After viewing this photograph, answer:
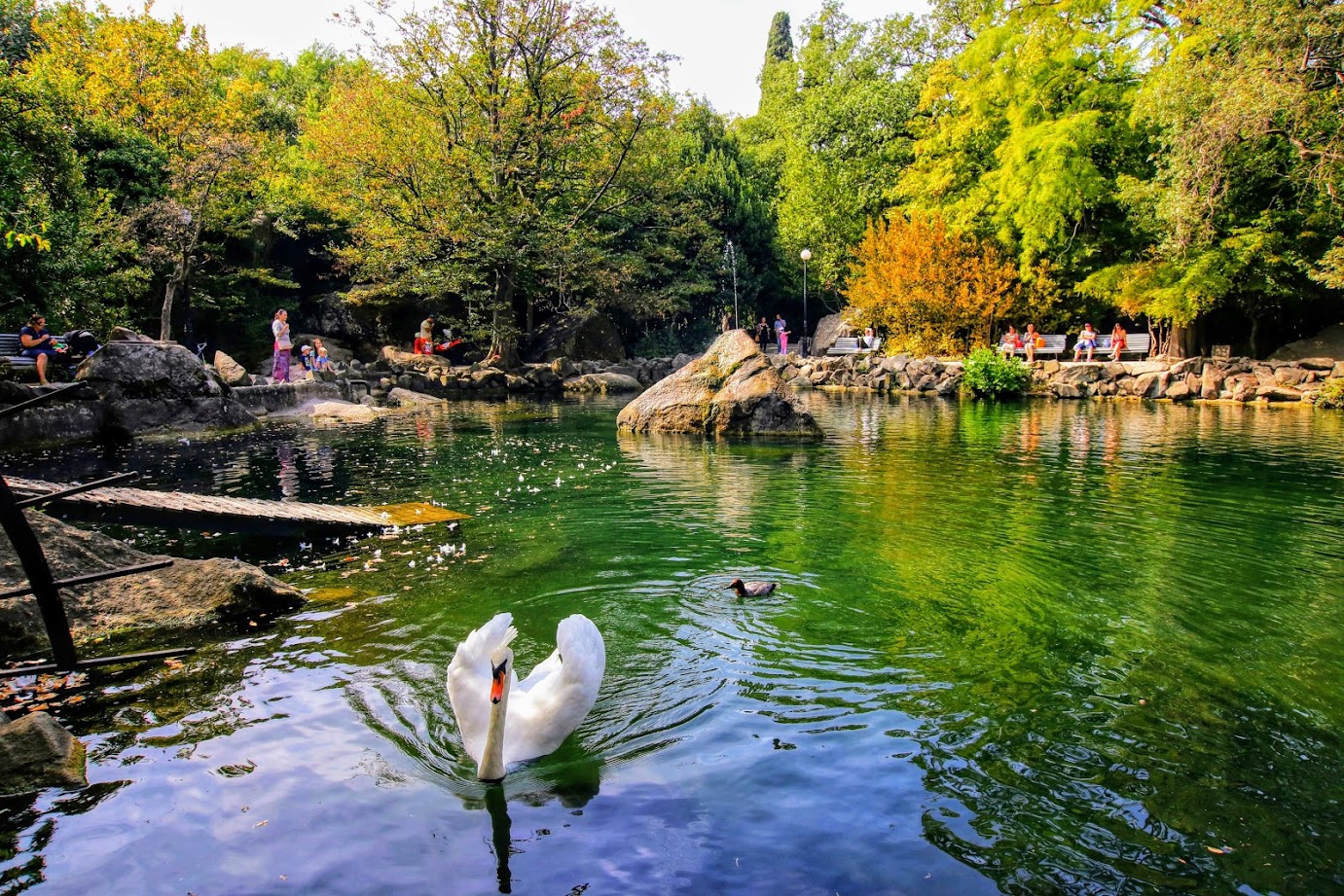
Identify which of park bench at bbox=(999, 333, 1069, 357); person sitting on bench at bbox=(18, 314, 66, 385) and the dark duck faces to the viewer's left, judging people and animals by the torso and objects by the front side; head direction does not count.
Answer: the dark duck

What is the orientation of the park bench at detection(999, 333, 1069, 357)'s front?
toward the camera

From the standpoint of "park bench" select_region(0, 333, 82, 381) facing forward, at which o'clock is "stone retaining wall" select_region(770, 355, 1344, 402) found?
The stone retaining wall is roughly at 11 o'clock from the park bench.

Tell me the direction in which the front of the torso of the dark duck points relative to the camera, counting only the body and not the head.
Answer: to the viewer's left

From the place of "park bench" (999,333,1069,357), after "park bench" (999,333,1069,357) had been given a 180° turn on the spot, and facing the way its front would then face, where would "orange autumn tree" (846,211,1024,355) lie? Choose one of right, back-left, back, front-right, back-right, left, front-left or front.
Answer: left

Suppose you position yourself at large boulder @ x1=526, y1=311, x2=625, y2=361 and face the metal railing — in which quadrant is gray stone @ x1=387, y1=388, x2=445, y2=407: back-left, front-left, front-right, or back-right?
front-right

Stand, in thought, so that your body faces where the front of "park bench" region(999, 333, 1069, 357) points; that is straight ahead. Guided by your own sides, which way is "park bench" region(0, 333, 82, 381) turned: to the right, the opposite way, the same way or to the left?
to the left

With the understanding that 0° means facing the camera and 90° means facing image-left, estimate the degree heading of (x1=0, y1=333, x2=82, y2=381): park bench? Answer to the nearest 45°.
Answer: approximately 315°

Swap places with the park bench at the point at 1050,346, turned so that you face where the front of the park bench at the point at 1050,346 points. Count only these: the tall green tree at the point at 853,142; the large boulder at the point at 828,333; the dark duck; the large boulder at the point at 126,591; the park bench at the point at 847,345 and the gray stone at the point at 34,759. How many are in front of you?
3

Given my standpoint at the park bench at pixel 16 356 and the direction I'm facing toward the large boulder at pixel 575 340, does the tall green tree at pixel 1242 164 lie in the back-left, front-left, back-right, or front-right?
front-right

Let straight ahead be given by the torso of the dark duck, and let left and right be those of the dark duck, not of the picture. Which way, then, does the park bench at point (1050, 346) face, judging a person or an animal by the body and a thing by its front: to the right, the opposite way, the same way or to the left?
to the left

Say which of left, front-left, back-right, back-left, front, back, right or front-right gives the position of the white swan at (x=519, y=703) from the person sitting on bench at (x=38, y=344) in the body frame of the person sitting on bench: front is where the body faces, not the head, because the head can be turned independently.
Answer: front-right

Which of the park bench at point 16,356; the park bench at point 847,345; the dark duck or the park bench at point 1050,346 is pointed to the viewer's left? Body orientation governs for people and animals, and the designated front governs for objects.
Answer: the dark duck

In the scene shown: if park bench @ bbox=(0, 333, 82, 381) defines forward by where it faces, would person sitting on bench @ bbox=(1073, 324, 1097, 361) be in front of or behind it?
in front

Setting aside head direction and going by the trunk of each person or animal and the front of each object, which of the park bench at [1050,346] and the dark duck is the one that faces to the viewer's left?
the dark duck

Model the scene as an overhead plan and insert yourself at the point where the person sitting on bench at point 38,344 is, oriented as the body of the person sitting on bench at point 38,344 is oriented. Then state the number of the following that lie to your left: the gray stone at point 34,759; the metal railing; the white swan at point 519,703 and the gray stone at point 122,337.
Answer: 1

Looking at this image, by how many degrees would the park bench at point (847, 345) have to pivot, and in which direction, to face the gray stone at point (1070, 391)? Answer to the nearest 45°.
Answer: approximately 45° to its left
